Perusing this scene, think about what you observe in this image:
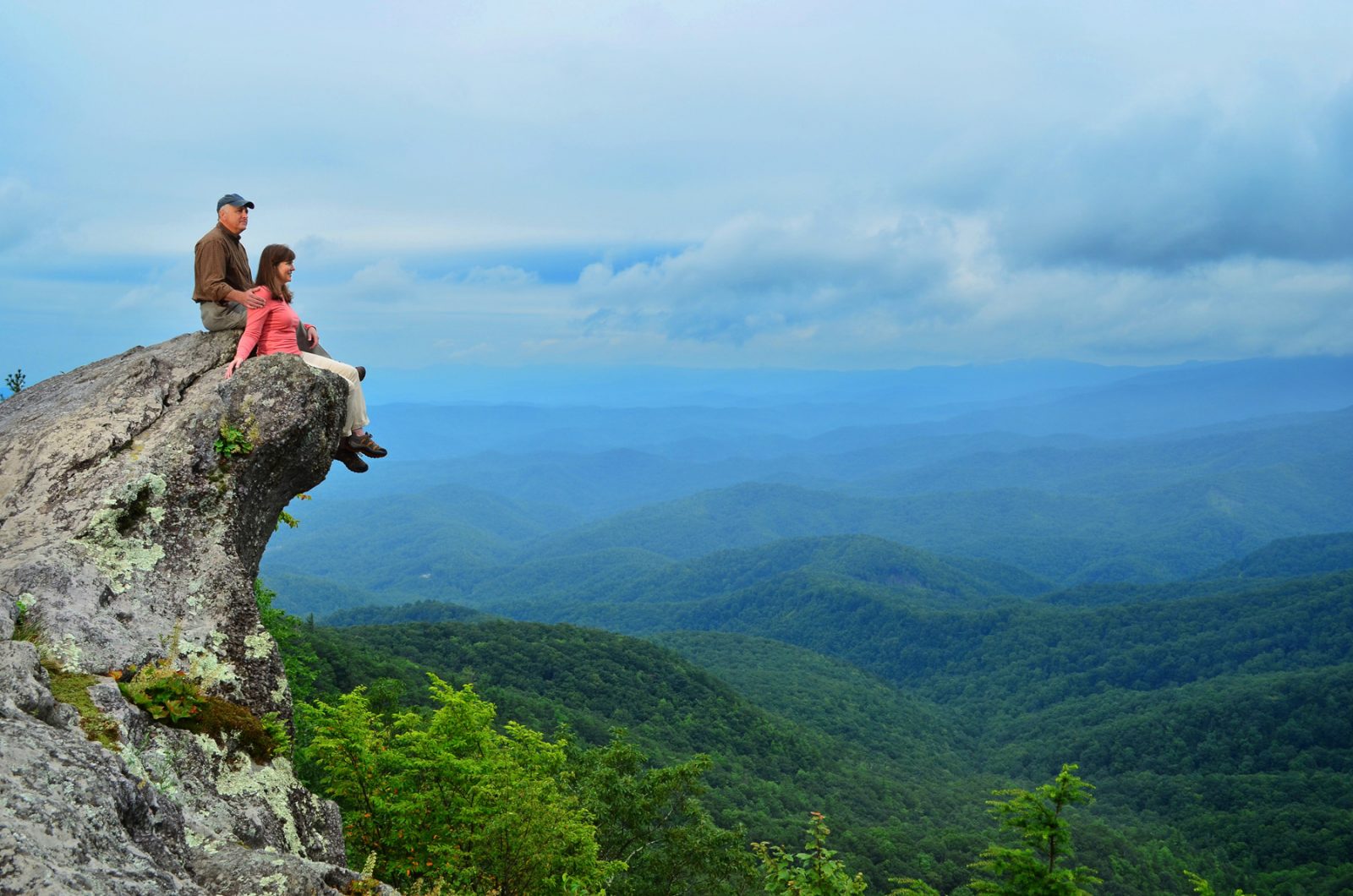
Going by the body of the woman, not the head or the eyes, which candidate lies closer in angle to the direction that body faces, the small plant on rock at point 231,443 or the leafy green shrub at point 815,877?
the leafy green shrub

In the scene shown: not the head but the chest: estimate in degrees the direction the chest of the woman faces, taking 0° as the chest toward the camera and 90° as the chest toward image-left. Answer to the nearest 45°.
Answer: approximately 270°

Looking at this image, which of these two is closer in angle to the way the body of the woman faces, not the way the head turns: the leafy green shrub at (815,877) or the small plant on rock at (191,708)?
the leafy green shrub

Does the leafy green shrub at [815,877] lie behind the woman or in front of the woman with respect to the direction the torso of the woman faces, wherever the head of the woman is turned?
in front

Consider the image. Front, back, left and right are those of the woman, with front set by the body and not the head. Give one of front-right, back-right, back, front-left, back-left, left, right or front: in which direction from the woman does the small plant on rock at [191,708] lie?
right

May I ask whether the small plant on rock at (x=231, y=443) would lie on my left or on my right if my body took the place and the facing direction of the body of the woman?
on my right
